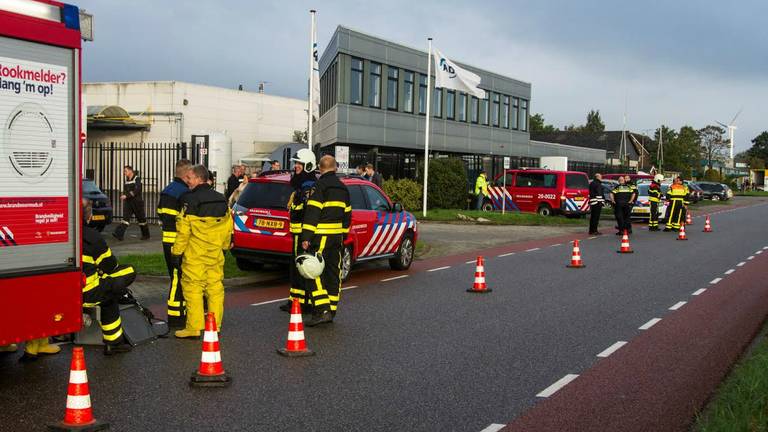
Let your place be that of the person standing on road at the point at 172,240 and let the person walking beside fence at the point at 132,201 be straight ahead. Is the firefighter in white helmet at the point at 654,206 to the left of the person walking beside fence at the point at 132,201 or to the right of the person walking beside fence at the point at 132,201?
right

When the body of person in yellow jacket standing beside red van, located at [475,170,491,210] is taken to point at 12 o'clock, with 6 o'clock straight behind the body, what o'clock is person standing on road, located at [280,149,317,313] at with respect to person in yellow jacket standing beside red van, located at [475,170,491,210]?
person standing on road, located at [280,149,317,313] is roughly at 3 o'clock from person in yellow jacket standing beside red van, located at [475,170,491,210].

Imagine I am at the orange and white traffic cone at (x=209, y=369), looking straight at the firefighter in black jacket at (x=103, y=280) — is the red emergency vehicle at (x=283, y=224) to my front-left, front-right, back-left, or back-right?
front-right

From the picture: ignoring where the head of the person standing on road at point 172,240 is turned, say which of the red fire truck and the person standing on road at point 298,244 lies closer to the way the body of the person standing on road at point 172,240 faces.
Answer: the person standing on road

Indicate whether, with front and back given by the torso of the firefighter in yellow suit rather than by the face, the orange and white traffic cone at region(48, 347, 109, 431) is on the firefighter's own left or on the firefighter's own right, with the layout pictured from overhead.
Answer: on the firefighter's own left

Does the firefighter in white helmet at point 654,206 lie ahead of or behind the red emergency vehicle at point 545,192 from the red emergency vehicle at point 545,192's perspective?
behind

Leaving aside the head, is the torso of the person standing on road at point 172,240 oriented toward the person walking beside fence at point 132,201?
no

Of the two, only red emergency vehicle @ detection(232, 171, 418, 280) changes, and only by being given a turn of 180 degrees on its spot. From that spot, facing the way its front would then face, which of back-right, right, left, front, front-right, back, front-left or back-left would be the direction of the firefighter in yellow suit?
front-left
